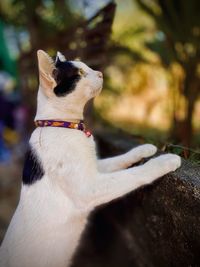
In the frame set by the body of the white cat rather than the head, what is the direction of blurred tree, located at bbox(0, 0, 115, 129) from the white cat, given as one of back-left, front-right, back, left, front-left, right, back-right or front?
left

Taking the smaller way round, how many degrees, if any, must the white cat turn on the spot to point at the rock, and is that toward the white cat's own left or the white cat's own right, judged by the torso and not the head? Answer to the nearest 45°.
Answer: approximately 45° to the white cat's own left

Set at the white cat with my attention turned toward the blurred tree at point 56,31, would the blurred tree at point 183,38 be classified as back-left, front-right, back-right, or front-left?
front-right

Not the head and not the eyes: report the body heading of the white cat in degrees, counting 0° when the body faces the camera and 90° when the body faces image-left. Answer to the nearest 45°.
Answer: approximately 270°

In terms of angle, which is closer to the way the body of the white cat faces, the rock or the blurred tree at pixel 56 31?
the rock
